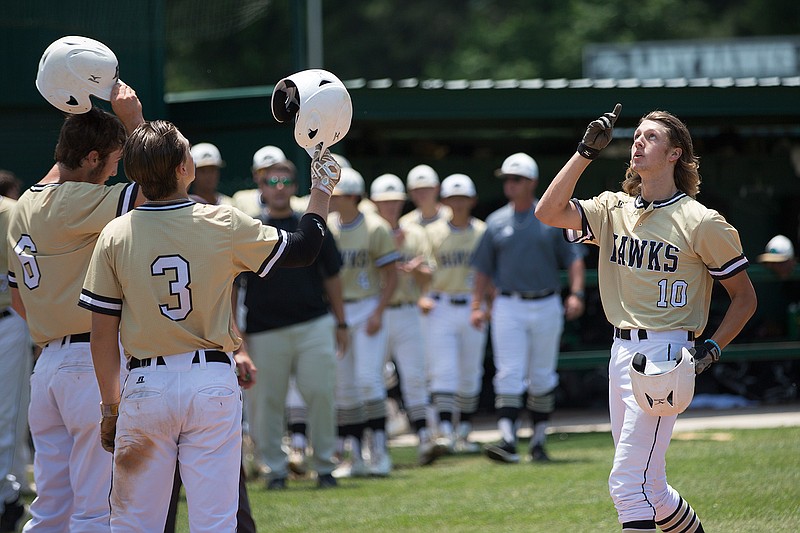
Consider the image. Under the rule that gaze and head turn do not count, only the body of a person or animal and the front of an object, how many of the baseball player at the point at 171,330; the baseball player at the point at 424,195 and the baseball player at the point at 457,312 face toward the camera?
2

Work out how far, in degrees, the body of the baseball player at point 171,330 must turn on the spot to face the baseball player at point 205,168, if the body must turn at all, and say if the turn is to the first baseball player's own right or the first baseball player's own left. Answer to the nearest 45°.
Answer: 0° — they already face them

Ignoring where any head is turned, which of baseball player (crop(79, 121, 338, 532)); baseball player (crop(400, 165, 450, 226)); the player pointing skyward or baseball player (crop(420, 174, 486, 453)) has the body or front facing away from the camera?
baseball player (crop(79, 121, 338, 532))

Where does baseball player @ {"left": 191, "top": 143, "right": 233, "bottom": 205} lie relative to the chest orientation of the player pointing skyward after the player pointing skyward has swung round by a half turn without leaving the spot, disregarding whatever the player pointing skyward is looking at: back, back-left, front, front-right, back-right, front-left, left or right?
left

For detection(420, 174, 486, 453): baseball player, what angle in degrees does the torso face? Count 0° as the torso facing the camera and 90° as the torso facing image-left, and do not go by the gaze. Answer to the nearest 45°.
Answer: approximately 0°

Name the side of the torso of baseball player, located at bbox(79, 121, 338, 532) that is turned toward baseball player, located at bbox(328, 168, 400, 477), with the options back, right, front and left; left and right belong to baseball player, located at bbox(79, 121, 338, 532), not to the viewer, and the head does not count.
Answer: front

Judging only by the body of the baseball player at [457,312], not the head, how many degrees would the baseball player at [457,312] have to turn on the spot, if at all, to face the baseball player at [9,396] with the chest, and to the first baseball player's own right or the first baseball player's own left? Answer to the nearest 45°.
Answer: approximately 45° to the first baseball player's own right

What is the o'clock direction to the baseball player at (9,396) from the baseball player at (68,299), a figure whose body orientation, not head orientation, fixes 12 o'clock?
the baseball player at (9,396) is roughly at 10 o'clock from the baseball player at (68,299).

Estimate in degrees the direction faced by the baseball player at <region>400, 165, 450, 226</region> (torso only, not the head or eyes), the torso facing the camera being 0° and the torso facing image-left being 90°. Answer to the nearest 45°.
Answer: approximately 0°

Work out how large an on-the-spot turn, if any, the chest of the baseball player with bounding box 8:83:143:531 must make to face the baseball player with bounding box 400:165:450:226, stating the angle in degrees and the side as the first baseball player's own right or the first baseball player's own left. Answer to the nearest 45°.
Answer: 0° — they already face them

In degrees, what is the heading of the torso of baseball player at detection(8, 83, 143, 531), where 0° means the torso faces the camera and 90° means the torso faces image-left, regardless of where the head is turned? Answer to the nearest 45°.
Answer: approximately 225°

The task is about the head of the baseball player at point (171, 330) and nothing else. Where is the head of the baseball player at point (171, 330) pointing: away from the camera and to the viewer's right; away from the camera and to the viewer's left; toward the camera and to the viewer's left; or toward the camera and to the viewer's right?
away from the camera and to the viewer's right

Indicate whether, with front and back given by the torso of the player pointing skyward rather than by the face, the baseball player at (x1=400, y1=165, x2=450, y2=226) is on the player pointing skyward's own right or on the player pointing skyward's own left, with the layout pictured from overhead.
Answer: on the player pointing skyward's own right

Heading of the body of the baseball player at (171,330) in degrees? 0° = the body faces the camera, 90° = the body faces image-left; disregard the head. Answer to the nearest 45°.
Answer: approximately 180°

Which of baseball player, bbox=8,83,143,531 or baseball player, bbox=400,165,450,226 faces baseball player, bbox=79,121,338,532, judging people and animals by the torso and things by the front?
baseball player, bbox=400,165,450,226

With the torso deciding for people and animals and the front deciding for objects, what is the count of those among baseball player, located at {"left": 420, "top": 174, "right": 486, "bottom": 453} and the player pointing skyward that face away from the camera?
0

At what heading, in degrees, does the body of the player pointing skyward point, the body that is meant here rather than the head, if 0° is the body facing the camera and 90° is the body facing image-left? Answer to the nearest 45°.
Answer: approximately 45°

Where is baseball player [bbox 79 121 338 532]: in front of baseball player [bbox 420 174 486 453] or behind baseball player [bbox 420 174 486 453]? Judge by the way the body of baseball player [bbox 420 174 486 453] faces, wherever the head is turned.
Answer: in front
